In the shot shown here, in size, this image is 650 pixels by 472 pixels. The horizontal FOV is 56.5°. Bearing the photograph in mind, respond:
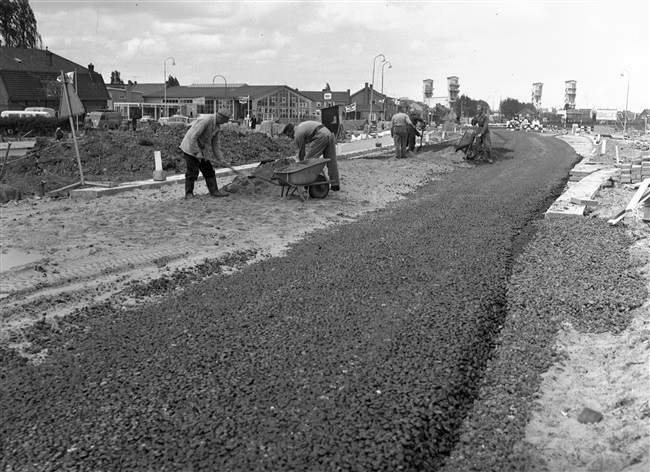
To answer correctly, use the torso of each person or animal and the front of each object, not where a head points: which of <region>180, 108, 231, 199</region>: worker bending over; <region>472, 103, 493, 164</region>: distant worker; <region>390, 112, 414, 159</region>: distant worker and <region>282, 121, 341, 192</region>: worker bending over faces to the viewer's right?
<region>180, 108, 231, 199</region>: worker bending over

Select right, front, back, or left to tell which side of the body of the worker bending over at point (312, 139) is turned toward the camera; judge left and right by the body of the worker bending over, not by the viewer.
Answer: left

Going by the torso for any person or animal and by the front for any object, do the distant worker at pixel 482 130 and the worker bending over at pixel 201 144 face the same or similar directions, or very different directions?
very different directions

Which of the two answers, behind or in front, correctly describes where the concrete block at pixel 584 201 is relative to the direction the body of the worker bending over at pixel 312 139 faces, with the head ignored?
behind

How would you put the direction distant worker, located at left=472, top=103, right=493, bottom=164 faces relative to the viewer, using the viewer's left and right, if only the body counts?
facing the viewer and to the left of the viewer

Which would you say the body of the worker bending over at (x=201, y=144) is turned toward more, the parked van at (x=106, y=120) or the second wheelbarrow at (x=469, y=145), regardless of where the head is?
the second wheelbarrow

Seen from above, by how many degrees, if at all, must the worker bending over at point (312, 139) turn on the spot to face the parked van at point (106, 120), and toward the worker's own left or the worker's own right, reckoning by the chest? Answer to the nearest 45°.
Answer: approximately 45° to the worker's own right

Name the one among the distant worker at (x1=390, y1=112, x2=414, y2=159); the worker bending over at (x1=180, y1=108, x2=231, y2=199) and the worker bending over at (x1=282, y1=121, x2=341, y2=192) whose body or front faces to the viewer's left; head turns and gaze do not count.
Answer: the worker bending over at (x1=282, y1=121, x2=341, y2=192)

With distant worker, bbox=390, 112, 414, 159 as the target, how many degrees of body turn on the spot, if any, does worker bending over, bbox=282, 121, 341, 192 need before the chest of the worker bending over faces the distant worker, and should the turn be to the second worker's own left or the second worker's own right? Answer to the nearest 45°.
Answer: approximately 90° to the second worker's own right

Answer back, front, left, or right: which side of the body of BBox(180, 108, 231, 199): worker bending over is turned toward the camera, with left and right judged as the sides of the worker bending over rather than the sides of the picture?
right

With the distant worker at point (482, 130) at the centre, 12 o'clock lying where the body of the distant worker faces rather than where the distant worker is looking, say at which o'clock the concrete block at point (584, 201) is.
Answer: The concrete block is roughly at 10 o'clock from the distant worker.

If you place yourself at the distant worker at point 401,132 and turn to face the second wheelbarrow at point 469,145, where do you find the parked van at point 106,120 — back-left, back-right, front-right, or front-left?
back-left
